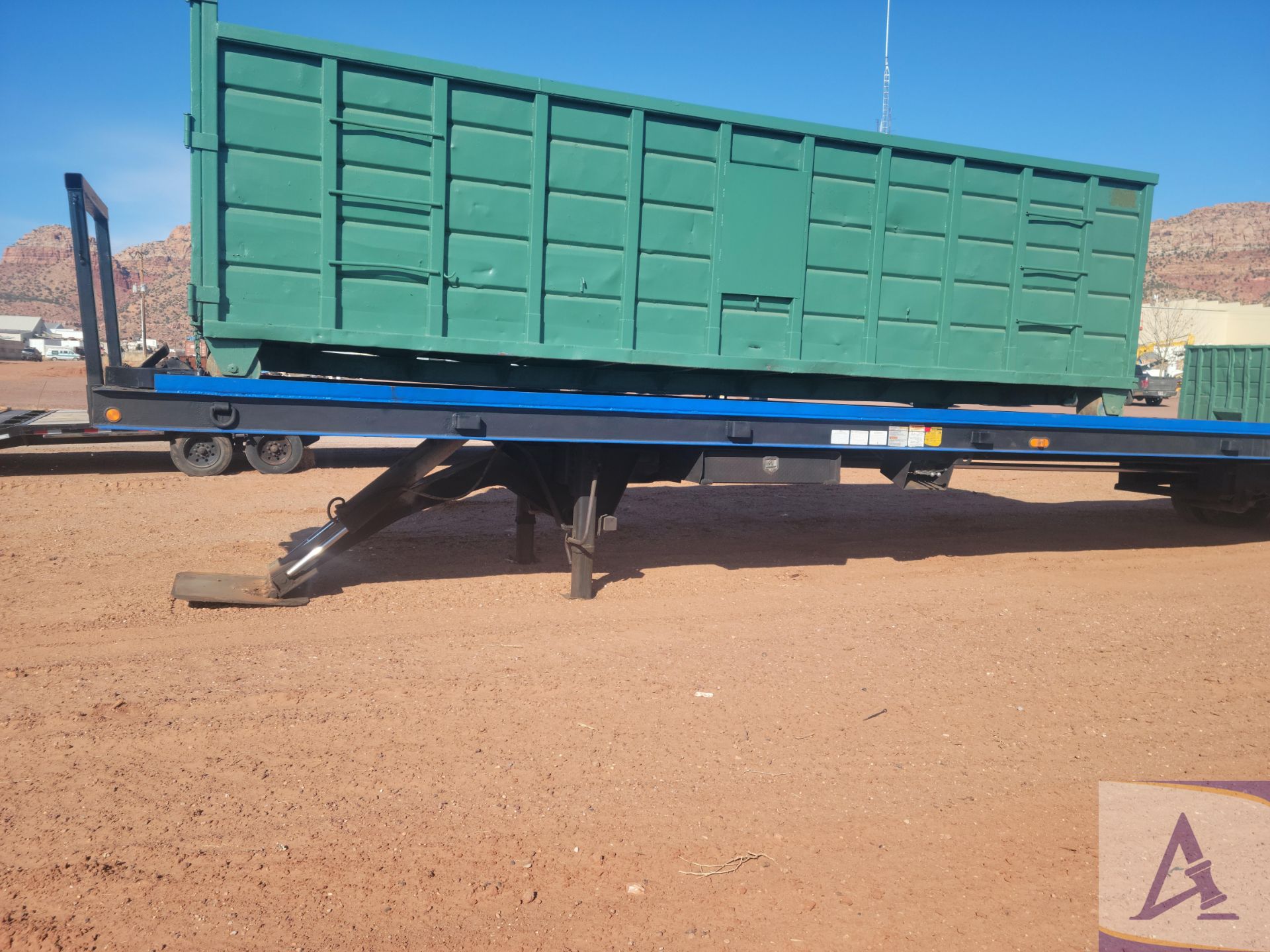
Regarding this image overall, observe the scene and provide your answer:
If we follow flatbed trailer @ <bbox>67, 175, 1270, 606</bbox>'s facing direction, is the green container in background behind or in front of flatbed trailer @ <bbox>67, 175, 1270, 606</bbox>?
behind

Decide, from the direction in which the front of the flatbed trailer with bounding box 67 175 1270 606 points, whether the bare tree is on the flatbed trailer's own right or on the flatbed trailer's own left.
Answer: on the flatbed trailer's own right

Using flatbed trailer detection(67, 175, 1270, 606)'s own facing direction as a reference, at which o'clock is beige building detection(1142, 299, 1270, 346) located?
The beige building is roughly at 4 o'clock from the flatbed trailer.

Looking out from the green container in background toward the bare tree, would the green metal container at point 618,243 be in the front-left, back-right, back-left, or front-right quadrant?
back-left

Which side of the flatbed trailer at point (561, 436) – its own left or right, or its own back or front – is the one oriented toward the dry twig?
left

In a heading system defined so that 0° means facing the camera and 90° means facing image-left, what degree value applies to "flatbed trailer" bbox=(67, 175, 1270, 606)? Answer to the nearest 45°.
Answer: approximately 90°

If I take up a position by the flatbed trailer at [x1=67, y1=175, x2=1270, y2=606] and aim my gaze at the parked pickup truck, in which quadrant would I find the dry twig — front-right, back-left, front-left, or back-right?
back-right

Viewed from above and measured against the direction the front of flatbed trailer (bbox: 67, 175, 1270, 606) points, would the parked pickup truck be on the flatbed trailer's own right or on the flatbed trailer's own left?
on the flatbed trailer's own right
